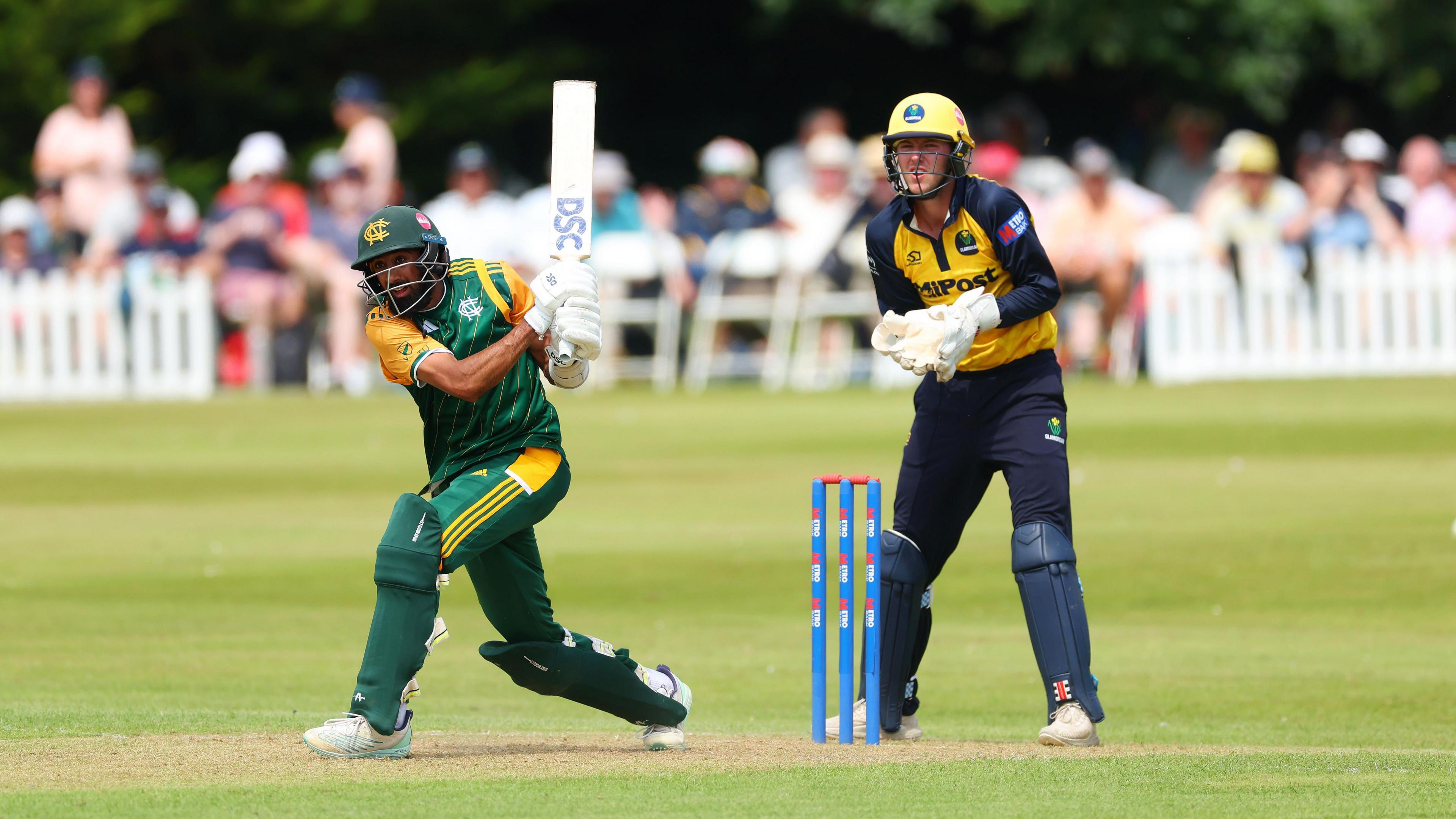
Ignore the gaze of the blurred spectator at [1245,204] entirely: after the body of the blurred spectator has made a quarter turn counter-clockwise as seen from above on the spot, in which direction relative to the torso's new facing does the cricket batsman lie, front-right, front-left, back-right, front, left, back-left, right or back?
right

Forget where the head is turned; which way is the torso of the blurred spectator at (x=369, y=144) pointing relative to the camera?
to the viewer's left

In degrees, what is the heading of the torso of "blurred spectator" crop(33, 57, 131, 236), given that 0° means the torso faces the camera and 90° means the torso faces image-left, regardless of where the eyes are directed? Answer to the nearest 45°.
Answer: approximately 0°

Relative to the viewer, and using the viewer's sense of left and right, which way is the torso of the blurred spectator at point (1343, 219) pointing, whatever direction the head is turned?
facing the viewer

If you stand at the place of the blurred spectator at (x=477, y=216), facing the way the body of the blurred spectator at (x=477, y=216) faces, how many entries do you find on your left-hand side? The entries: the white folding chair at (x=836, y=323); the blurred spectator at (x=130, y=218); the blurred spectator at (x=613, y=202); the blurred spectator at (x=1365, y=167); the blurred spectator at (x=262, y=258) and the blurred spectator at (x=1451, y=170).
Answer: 4

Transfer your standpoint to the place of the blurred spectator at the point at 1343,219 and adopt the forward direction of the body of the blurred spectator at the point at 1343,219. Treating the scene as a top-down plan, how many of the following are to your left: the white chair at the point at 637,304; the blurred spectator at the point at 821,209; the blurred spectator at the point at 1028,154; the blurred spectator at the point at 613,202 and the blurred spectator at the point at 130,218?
0

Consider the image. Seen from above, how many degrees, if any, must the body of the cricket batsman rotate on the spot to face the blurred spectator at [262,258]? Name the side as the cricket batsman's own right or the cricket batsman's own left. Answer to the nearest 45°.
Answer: approximately 135° to the cricket batsman's own right

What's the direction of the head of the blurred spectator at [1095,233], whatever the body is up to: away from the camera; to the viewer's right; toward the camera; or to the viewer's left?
toward the camera

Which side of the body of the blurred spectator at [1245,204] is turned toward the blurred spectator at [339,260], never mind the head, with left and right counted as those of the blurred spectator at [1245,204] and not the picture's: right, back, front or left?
right

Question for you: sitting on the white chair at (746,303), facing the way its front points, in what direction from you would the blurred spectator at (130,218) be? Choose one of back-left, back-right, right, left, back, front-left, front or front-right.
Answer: right

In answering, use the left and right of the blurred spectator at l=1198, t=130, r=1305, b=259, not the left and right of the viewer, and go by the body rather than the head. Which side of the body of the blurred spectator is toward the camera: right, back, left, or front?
front

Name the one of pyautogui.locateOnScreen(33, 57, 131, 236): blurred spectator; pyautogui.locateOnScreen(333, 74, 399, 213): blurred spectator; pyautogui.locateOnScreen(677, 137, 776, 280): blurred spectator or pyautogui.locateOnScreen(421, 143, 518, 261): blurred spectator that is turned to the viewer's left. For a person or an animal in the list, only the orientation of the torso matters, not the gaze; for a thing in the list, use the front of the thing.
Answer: pyautogui.locateOnScreen(333, 74, 399, 213): blurred spectator

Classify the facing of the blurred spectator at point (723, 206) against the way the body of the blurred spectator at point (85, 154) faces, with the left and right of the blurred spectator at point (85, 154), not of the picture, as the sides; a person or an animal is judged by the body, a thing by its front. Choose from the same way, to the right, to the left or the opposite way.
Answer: the same way

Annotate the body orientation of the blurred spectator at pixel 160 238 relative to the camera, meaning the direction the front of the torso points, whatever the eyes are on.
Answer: toward the camera

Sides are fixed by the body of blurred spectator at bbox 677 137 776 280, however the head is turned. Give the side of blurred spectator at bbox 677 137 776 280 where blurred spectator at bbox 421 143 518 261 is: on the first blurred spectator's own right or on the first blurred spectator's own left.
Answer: on the first blurred spectator's own right

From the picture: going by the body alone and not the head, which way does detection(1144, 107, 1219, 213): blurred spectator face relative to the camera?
toward the camera
